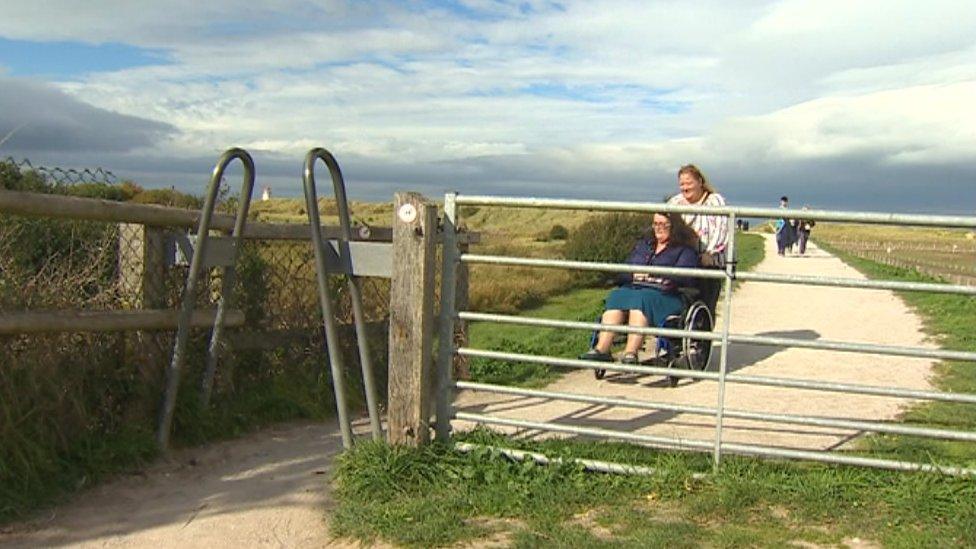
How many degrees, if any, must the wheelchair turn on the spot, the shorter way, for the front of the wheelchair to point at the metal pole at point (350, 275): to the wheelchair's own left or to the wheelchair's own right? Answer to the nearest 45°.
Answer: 0° — it already faces it

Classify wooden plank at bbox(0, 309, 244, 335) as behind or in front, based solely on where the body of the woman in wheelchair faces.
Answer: in front

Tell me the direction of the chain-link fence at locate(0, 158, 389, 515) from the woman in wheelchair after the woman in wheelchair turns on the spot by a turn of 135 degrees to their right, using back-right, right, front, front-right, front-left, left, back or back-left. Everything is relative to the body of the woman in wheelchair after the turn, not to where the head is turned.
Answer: back-left

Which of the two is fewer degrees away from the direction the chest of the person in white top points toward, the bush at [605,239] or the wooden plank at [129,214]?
the wooden plank

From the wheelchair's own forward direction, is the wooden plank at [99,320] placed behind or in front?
in front

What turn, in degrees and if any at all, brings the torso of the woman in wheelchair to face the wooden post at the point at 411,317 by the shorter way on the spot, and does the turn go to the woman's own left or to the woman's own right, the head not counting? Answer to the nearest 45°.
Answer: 0° — they already face it

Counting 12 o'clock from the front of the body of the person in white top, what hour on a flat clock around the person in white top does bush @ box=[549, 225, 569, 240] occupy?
The bush is roughly at 4 o'clock from the person in white top.

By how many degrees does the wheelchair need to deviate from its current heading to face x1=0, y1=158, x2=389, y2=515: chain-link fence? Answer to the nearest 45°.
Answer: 0° — it already faces it

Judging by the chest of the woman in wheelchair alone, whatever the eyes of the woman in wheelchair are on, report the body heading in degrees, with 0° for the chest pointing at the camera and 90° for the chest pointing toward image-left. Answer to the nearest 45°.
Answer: approximately 45°

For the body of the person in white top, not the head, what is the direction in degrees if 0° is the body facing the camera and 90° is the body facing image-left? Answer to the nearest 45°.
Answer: approximately 45°

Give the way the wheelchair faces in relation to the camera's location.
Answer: facing the viewer and to the left of the viewer

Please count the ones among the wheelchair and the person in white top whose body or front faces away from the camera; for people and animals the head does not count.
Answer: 0
